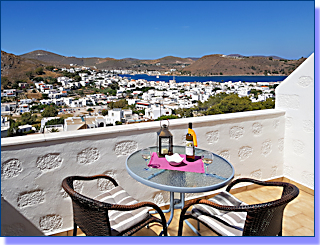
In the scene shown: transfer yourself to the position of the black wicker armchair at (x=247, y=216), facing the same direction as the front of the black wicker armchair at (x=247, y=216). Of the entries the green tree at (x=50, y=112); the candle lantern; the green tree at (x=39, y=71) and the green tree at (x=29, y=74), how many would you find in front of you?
4

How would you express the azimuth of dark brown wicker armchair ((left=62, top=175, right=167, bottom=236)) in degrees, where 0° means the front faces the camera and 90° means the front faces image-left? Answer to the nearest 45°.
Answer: approximately 225°

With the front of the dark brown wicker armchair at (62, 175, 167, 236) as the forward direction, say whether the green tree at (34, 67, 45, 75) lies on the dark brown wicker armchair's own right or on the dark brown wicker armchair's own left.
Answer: on the dark brown wicker armchair's own left

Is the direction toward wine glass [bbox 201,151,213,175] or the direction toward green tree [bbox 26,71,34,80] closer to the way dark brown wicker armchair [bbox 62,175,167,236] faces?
the wine glass

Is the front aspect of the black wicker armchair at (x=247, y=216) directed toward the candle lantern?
yes

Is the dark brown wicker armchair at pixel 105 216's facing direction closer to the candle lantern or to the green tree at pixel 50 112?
the candle lantern

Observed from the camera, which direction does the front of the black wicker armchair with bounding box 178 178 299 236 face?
facing away from the viewer and to the left of the viewer
